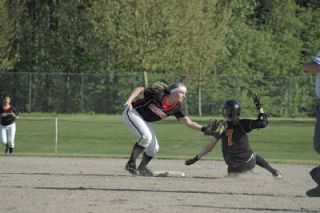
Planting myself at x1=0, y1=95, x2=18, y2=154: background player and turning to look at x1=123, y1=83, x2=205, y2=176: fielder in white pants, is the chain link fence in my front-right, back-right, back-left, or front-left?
back-left

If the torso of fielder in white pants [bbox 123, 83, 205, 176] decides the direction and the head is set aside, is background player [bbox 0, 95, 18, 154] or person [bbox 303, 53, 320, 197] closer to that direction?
the person

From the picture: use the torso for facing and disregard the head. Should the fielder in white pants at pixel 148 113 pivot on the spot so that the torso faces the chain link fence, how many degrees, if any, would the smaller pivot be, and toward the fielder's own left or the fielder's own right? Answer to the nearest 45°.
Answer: approximately 135° to the fielder's own left

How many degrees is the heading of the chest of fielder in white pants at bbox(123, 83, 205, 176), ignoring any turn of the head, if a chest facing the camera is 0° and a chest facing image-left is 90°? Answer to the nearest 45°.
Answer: approximately 315°

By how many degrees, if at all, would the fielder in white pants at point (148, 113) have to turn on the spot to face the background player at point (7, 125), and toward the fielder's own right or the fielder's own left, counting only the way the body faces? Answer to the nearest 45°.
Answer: approximately 180°

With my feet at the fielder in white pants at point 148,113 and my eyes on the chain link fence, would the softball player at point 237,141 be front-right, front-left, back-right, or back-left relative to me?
back-right
